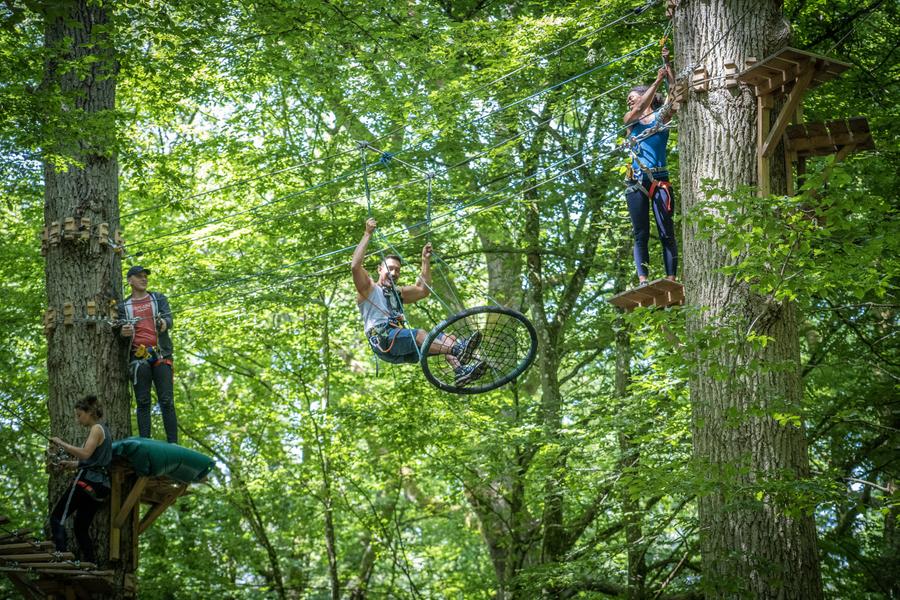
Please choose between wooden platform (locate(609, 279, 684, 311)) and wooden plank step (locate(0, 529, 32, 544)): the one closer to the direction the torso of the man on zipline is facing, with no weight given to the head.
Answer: the wooden platform

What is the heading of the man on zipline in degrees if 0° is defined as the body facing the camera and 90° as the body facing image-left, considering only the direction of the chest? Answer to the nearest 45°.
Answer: approximately 315°

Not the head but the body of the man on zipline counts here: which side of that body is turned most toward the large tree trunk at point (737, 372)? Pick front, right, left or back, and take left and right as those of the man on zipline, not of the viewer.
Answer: front

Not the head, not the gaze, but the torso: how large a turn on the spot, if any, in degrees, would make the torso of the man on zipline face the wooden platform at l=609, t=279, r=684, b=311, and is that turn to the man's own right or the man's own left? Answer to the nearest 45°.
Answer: approximately 45° to the man's own left

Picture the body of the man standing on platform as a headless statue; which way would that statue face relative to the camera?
toward the camera

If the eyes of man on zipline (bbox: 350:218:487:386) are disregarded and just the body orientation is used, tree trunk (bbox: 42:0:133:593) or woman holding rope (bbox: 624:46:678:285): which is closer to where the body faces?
the woman holding rope

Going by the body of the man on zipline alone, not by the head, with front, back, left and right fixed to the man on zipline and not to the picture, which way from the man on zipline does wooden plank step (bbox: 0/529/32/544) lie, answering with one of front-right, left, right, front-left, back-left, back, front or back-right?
back-right
